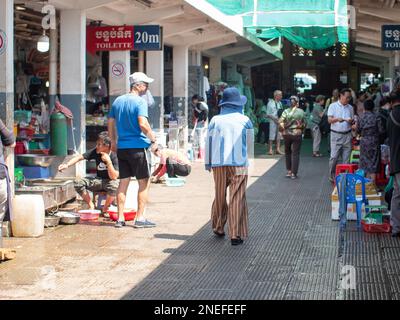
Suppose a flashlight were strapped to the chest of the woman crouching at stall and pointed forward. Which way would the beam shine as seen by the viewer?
to the viewer's left

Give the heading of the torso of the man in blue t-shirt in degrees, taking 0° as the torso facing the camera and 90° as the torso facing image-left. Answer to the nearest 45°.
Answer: approximately 225°
